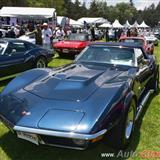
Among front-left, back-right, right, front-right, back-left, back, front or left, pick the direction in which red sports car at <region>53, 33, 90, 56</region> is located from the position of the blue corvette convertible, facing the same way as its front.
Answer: back-right

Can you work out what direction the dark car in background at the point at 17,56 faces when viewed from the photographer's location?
facing the viewer and to the left of the viewer

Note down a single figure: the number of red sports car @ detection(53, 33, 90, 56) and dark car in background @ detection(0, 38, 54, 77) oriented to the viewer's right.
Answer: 0

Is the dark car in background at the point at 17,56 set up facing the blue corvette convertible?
no

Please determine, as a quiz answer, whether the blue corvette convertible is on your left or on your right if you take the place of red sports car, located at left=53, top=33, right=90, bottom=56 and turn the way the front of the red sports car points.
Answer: on your left

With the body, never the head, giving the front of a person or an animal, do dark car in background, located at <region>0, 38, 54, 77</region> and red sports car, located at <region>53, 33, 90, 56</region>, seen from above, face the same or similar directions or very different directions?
same or similar directions

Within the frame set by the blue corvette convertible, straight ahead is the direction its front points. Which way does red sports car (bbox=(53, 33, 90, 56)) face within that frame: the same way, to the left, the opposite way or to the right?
the same way

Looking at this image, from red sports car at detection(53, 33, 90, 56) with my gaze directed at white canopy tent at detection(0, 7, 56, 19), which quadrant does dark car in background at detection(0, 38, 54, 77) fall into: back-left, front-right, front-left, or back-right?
back-left

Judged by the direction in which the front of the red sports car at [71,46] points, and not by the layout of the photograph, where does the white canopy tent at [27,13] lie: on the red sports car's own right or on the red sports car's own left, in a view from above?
on the red sports car's own right

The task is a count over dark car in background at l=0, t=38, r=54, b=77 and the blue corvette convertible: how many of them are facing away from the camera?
0

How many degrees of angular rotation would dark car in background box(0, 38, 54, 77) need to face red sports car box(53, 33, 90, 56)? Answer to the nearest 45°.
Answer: approximately 180°

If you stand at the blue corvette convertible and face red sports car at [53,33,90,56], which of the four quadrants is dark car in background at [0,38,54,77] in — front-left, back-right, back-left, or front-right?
front-left

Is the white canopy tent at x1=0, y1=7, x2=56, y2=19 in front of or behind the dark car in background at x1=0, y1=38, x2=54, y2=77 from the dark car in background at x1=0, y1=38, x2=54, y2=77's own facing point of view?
behind

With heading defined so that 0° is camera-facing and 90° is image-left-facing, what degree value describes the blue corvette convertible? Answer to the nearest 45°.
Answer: approximately 45°

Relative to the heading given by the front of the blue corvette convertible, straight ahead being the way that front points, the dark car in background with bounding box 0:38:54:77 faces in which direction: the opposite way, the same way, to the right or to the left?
the same way

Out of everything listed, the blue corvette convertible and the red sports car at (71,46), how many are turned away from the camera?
0
